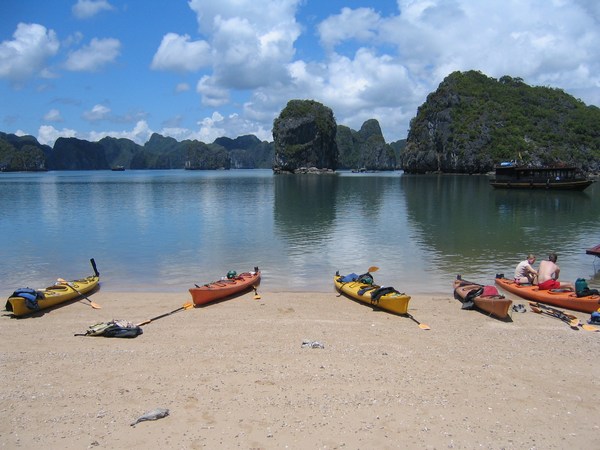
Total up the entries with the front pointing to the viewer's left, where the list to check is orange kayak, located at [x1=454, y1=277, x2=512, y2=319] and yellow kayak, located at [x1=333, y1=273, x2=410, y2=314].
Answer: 0
